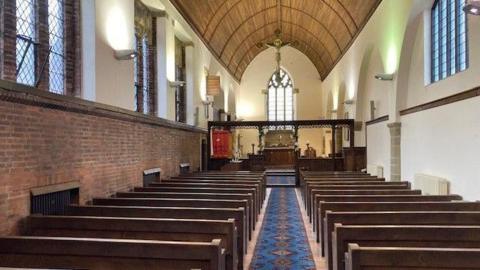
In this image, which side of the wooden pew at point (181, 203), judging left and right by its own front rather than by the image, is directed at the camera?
back

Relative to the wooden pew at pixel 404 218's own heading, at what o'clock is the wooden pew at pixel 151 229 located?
the wooden pew at pixel 151 229 is roughly at 8 o'clock from the wooden pew at pixel 404 218.

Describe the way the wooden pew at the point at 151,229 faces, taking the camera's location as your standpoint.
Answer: facing away from the viewer

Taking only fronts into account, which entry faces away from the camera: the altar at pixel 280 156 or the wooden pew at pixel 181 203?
the wooden pew

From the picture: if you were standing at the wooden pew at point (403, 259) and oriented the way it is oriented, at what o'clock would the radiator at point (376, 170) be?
The radiator is roughly at 12 o'clock from the wooden pew.

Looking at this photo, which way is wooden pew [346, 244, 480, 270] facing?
away from the camera
